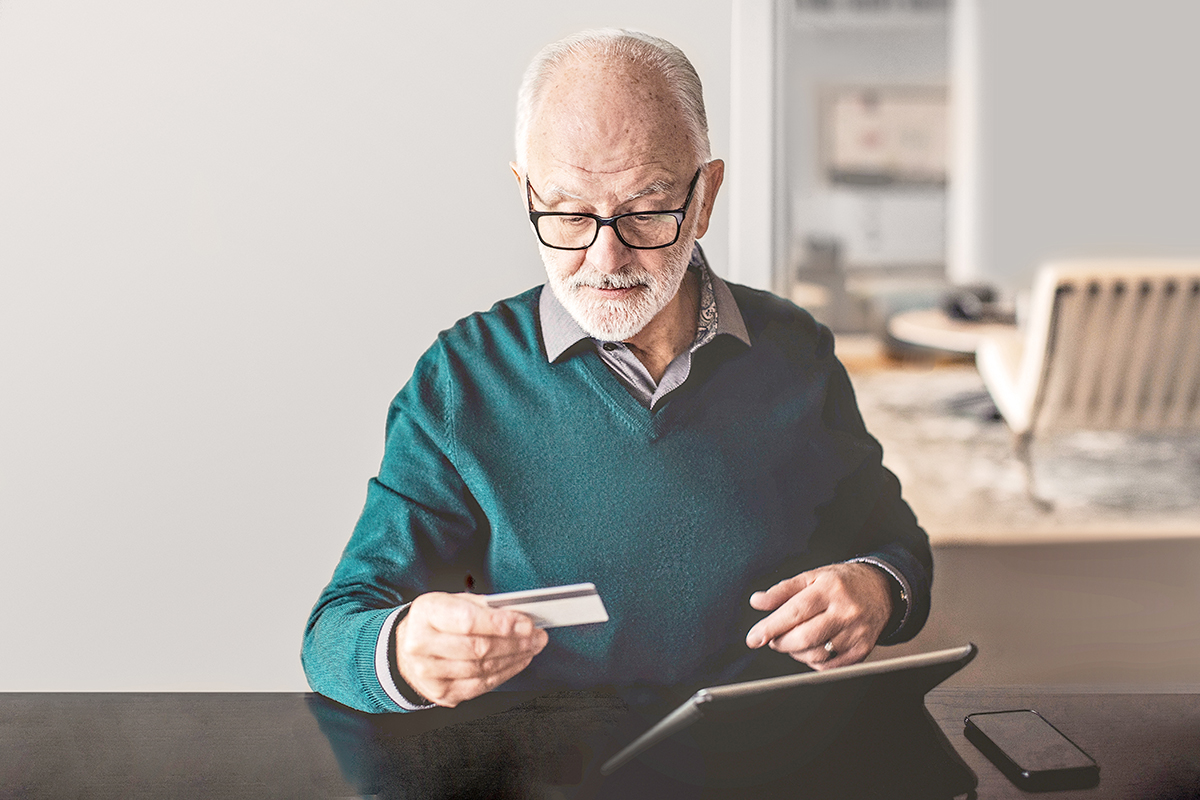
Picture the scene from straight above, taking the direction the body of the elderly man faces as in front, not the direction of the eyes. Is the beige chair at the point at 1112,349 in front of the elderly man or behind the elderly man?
behind

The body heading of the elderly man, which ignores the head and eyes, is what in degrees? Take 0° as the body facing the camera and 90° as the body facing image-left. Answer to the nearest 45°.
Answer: approximately 0°
